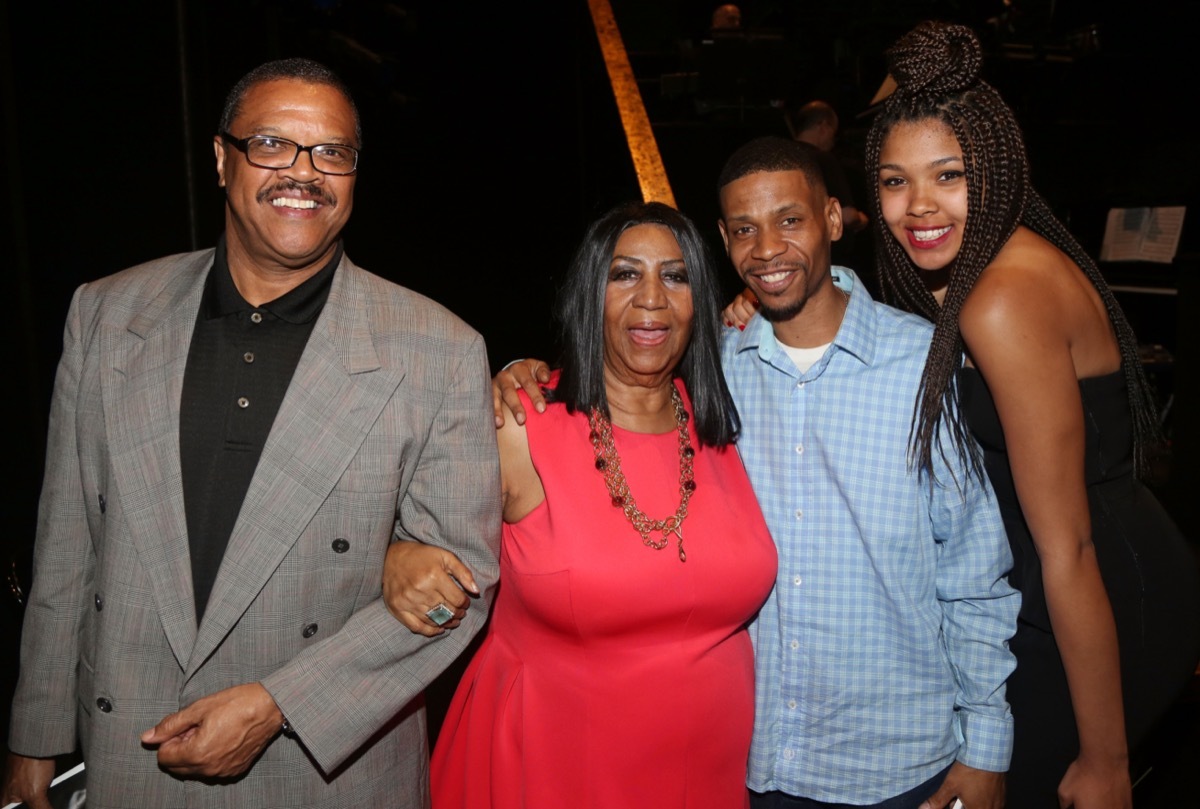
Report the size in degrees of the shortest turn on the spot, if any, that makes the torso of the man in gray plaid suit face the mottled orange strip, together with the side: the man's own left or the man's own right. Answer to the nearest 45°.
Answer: approximately 135° to the man's own left

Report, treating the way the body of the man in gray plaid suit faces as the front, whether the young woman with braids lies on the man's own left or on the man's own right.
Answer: on the man's own left

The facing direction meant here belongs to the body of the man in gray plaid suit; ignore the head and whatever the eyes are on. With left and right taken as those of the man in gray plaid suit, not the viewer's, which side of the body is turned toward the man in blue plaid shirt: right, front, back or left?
left

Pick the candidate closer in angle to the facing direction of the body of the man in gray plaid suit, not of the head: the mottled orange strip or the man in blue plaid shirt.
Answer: the man in blue plaid shirt

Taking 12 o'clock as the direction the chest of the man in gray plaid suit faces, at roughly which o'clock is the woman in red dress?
The woman in red dress is roughly at 9 o'clock from the man in gray plaid suit.

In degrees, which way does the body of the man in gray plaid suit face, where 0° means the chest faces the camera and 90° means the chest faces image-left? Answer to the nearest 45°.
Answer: approximately 0°

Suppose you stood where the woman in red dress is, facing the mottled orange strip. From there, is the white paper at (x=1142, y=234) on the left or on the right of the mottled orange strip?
right

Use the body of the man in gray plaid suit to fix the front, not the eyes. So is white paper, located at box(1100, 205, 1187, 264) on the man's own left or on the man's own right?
on the man's own left
